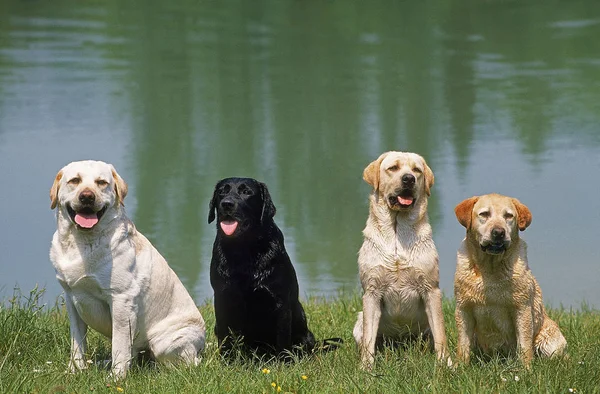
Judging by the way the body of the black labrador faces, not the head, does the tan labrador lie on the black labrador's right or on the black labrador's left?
on the black labrador's left

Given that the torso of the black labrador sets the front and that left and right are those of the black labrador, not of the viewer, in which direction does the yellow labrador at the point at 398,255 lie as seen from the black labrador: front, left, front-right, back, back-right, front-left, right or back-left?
back-left

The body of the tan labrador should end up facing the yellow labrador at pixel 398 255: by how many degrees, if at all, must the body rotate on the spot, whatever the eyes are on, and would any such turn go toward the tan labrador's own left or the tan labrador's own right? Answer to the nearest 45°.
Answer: approximately 90° to the tan labrador's own right

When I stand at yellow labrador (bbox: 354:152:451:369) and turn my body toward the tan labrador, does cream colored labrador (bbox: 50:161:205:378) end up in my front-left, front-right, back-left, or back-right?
back-right

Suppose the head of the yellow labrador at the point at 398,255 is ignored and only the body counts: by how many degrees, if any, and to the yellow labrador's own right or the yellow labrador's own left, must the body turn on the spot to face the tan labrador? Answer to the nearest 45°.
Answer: approximately 90° to the yellow labrador's own left

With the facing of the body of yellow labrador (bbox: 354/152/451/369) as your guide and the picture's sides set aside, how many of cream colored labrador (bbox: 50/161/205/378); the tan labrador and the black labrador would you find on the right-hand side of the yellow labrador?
2

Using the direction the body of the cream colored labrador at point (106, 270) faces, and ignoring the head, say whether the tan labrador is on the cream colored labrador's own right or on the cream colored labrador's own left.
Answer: on the cream colored labrador's own left

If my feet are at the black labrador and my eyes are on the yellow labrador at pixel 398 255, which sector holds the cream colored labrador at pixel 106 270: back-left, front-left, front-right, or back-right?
back-right

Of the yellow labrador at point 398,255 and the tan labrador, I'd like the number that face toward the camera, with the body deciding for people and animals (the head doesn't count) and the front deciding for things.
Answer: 2

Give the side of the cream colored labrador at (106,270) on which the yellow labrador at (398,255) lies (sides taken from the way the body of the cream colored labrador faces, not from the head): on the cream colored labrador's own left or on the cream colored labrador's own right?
on the cream colored labrador's own left

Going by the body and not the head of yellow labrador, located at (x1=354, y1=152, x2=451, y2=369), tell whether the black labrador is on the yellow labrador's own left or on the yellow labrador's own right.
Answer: on the yellow labrador's own right
